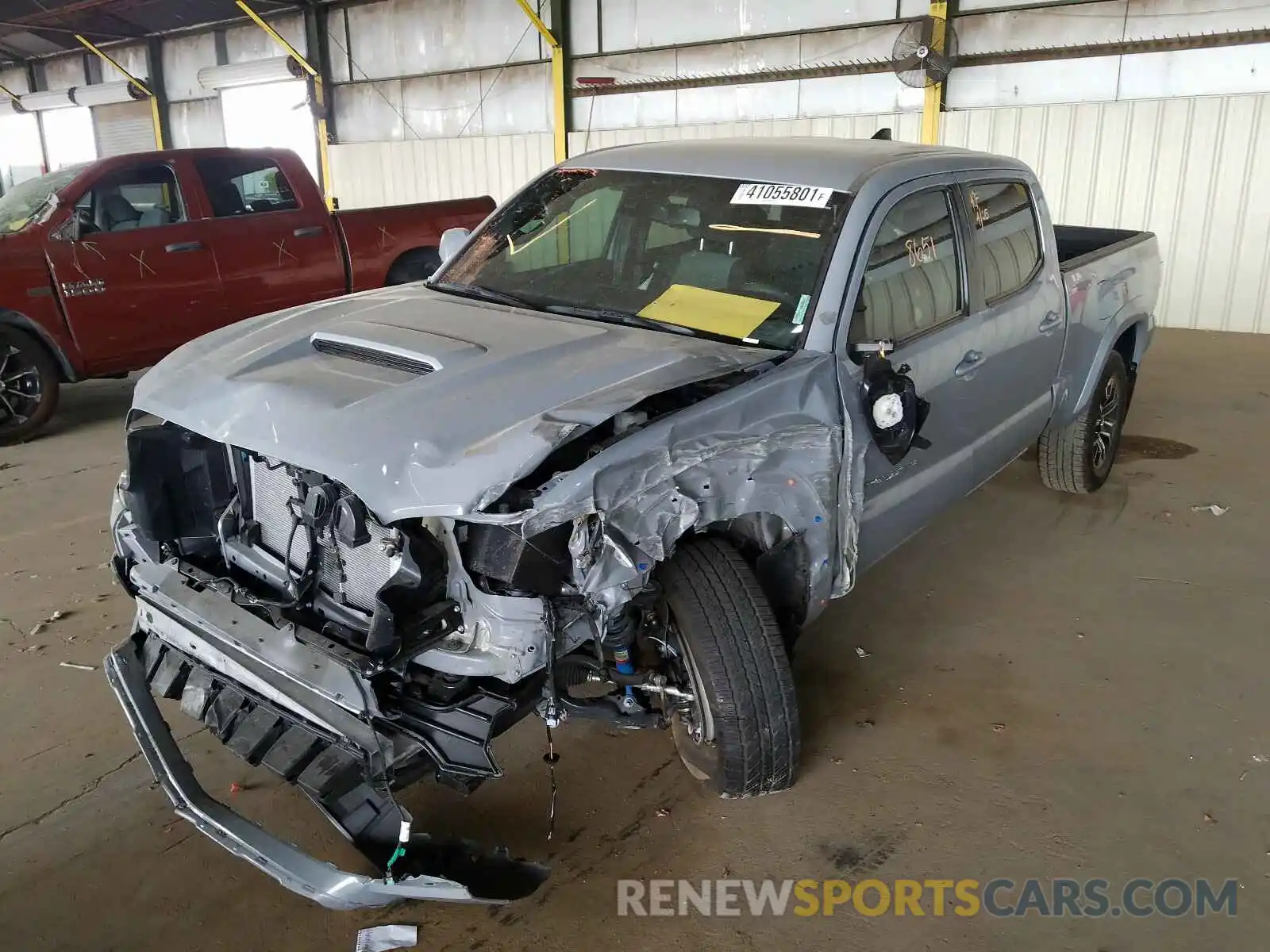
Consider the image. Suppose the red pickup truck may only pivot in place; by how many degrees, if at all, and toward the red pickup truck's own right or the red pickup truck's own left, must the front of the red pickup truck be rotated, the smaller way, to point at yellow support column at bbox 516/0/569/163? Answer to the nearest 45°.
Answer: approximately 180°

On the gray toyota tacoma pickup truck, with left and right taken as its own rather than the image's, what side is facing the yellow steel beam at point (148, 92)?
right

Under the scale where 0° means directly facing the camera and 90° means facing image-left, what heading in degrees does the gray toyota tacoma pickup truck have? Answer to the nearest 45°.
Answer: approximately 45°

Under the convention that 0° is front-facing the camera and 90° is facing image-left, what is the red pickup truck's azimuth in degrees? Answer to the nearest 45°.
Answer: approximately 45°

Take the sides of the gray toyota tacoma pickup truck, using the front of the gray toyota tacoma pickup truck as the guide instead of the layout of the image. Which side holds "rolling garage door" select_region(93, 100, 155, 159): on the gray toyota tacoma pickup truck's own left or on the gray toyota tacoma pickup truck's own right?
on the gray toyota tacoma pickup truck's own right

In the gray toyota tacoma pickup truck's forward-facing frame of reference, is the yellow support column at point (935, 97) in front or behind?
behind

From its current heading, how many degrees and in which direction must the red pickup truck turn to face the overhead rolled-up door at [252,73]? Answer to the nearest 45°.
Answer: approximately 135° to its right
